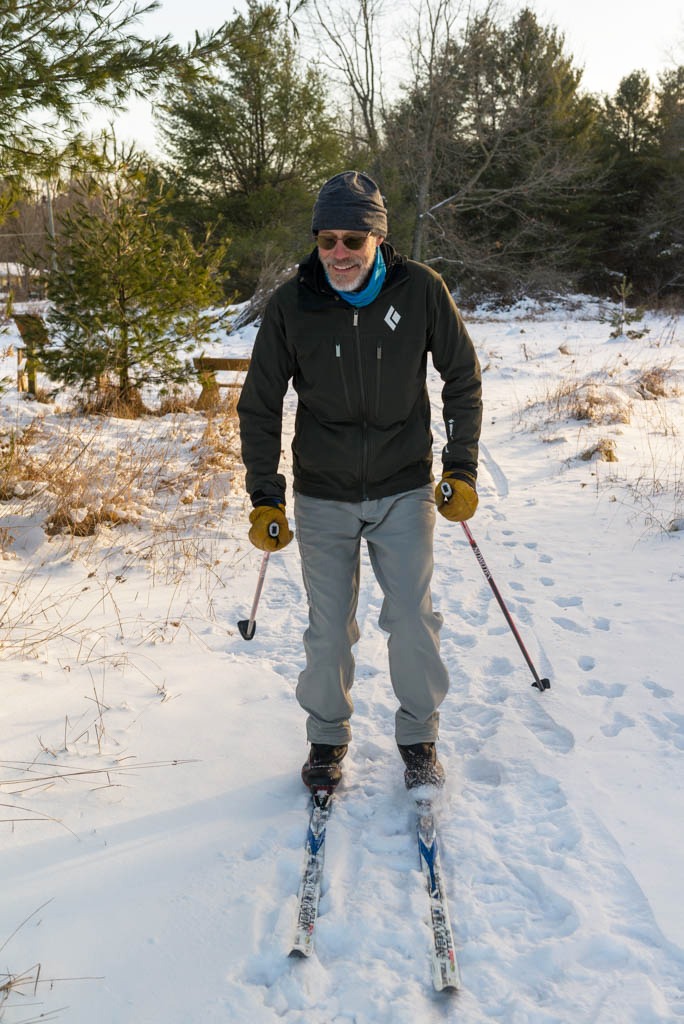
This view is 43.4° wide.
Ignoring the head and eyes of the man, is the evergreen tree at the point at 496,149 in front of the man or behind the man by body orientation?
behind

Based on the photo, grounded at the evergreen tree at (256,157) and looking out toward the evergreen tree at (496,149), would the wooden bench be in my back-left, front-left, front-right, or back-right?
back-right

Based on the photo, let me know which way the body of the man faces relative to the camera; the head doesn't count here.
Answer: toward the camera

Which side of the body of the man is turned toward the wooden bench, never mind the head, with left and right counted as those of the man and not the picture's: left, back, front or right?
back

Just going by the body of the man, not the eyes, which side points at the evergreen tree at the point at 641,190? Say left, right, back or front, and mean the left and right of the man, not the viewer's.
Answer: back

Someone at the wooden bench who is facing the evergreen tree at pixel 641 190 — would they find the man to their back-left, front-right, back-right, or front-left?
back-right

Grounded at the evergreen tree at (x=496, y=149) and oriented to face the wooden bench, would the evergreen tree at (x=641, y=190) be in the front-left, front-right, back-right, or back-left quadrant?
back-left

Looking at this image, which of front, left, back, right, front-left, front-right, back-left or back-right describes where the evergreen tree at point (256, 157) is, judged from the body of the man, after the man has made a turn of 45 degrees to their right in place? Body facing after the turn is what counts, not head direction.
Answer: back-right
